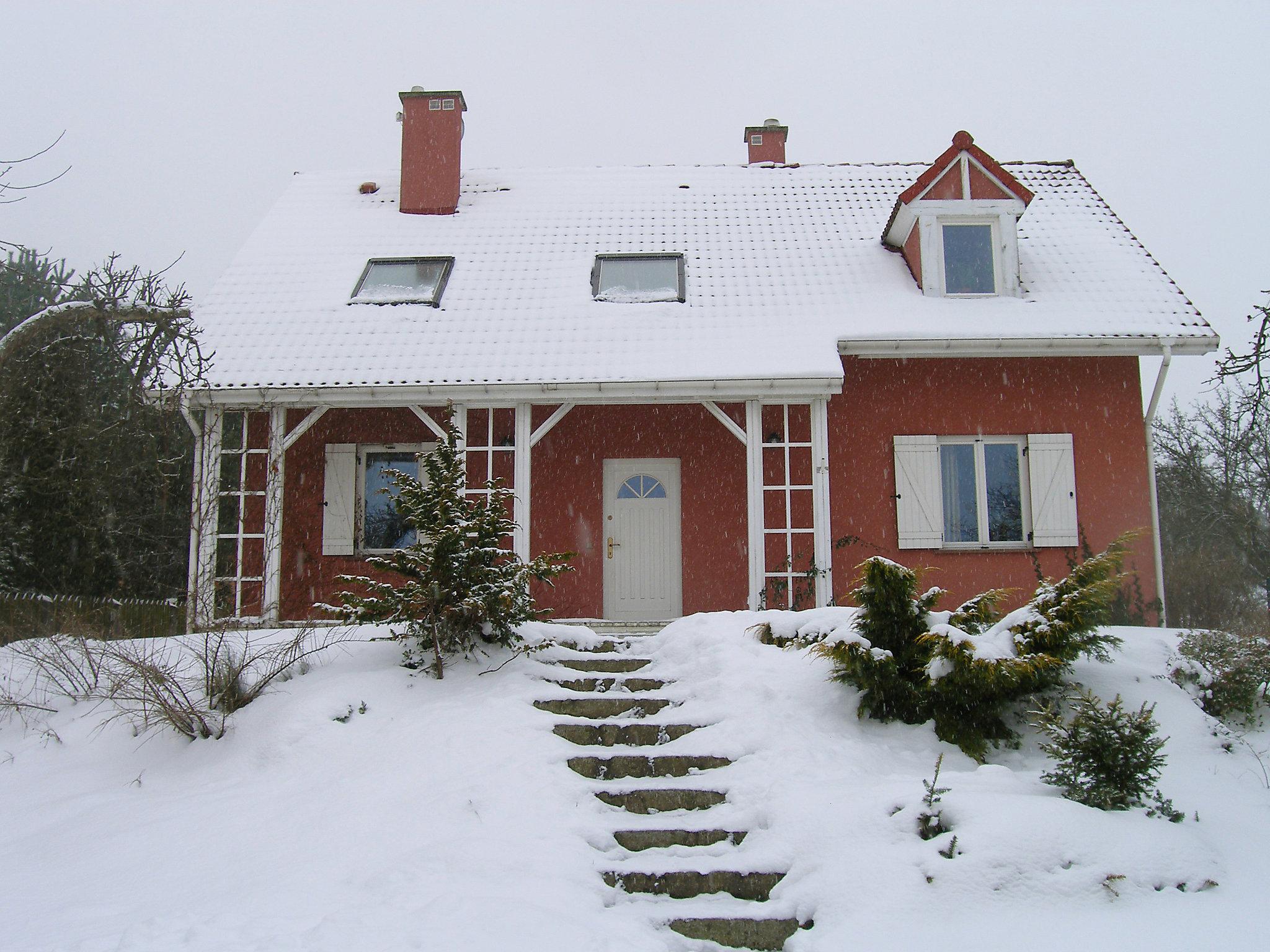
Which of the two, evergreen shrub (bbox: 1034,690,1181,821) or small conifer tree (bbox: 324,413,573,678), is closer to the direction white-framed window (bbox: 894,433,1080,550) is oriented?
the evergreen shrub

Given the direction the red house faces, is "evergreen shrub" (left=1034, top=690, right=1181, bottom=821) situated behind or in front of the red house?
in front

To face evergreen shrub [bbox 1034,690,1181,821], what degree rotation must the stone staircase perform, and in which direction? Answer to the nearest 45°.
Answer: approximately 90° to its left

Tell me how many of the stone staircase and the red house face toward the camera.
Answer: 2

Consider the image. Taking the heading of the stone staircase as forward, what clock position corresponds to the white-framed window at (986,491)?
The white-framed window is roughly at 7 o'clock from the stone staircase.

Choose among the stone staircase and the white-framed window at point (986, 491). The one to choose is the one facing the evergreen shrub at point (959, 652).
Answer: the white-framed window

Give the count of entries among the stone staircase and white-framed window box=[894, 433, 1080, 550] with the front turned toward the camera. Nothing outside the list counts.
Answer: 2

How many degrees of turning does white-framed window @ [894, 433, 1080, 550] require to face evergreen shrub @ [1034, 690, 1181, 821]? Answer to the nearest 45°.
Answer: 0° — it already faces it

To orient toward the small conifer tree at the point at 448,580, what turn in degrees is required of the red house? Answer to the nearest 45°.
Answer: approximately 45° to its right

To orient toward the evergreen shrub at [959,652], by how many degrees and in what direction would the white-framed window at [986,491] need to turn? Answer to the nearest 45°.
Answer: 0° — it already faces it

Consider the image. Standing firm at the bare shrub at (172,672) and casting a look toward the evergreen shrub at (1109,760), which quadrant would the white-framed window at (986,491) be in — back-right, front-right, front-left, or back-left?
front-left

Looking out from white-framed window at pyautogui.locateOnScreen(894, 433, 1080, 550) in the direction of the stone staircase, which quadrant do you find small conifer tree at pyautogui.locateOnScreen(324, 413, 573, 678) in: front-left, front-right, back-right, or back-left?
front-right

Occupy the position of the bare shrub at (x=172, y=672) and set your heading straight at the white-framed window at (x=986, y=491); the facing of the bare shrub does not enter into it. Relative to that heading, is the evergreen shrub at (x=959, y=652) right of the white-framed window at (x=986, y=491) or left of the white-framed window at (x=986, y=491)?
right

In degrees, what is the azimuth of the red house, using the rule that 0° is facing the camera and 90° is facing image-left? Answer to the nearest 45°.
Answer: approximately 0°

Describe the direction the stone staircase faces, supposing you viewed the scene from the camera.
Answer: facing the viewer

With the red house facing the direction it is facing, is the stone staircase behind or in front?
in front
